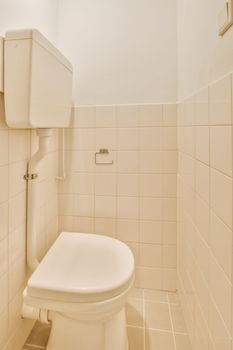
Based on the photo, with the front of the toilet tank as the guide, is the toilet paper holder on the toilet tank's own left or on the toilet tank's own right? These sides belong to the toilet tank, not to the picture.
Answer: on the toilet tank's own left

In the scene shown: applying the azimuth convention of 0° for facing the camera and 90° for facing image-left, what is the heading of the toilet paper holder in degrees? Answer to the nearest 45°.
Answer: approximately 0°

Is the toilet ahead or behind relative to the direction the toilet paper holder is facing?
ahead
